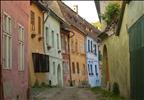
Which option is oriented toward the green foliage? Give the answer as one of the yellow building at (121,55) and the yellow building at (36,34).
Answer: the yellow building at (36,34)

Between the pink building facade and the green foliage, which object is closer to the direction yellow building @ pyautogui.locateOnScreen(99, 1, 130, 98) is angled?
the pink building facade

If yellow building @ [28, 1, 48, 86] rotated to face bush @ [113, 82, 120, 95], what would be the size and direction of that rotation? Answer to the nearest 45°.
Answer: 0° — it already faces it

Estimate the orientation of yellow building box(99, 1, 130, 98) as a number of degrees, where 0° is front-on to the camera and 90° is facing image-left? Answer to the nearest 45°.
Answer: approximately 45°

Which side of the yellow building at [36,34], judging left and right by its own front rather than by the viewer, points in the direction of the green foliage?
front

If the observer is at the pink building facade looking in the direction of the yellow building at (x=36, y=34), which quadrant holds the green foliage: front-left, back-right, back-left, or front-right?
front-right

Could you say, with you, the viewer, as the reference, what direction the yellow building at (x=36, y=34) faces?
facing the viewer and to the right of the viewer

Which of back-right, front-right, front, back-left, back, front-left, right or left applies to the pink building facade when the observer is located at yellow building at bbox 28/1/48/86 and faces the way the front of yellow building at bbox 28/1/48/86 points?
front-right

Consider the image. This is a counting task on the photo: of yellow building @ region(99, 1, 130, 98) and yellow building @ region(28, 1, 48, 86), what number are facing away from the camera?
0

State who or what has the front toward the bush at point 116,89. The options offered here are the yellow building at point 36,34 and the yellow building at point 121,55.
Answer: the yellow building at point 36,34

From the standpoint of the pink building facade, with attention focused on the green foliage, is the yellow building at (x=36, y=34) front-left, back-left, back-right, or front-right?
front-left
